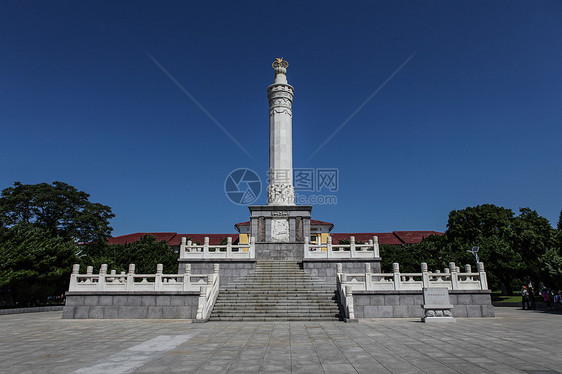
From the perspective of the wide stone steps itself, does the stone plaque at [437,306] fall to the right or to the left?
on its left

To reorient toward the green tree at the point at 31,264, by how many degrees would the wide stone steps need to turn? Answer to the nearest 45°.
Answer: approximately 90° to its right

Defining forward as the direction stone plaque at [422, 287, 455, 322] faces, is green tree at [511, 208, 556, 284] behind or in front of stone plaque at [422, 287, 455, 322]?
behind

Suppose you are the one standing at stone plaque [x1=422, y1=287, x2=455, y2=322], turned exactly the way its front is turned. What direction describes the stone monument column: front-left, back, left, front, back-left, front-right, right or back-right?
back-right

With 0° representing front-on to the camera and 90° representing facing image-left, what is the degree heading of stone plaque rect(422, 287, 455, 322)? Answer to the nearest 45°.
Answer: approximately 0°

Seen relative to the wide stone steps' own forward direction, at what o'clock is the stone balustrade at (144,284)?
The stone balustrade is roughly at 3 o'clock from the wide stone steps.

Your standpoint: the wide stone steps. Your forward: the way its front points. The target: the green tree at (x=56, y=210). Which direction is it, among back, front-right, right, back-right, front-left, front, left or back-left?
back-right

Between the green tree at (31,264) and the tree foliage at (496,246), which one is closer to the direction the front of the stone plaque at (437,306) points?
the green tree

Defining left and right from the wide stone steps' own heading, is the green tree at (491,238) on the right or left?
on its left

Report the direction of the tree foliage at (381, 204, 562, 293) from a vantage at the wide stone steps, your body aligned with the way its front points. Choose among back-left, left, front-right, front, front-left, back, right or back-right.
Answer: back-left

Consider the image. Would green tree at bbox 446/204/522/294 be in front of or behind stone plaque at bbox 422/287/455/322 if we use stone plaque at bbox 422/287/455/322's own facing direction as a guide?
behind

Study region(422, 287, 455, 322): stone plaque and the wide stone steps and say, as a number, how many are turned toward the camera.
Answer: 2

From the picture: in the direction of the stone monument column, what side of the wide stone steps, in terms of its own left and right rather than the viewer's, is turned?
back
